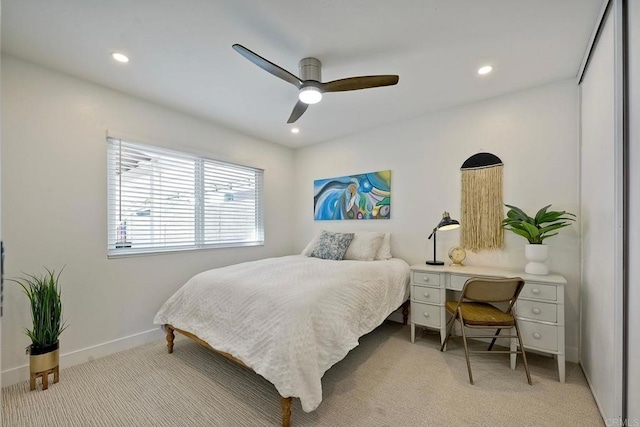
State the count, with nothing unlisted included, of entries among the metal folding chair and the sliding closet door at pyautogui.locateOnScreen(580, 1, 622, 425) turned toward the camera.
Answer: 0

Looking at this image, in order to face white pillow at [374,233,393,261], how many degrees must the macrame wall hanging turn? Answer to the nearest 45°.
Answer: approximately 90° to its right

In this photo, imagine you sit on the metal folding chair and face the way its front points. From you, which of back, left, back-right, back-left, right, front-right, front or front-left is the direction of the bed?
left

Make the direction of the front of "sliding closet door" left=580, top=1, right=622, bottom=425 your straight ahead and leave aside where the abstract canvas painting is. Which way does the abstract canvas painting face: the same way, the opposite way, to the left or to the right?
to the left

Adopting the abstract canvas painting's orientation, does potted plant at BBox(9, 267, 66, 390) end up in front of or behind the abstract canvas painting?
in front

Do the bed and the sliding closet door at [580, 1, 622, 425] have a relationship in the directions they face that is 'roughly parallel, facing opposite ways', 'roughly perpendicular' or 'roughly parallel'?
roughly perpendicular

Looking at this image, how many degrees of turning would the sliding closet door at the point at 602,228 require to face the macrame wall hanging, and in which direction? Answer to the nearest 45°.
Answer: approximately 45° to its right

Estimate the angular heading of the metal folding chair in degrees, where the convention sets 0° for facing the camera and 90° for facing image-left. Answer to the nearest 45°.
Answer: approximately 135°

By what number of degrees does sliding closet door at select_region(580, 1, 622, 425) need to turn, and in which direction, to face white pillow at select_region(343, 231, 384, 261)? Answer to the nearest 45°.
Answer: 0° — it already faces it

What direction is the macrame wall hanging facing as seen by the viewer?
toward the camera

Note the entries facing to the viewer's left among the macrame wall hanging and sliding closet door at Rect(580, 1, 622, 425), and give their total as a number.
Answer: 1

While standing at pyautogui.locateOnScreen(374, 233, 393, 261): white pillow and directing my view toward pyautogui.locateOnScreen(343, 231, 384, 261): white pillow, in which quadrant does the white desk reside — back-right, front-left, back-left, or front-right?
back-left

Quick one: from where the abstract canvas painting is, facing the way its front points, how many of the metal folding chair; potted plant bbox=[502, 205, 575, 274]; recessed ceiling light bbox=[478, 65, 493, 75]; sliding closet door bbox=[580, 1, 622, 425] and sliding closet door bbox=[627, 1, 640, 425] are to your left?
5

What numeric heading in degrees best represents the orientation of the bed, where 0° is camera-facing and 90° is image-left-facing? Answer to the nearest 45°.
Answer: approximately 45°

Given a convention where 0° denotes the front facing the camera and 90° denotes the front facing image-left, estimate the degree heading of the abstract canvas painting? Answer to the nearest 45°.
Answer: approximately 45°

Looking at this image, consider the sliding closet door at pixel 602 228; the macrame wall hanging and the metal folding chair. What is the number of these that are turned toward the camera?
1

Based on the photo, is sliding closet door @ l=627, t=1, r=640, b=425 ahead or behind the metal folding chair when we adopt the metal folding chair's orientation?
behind
